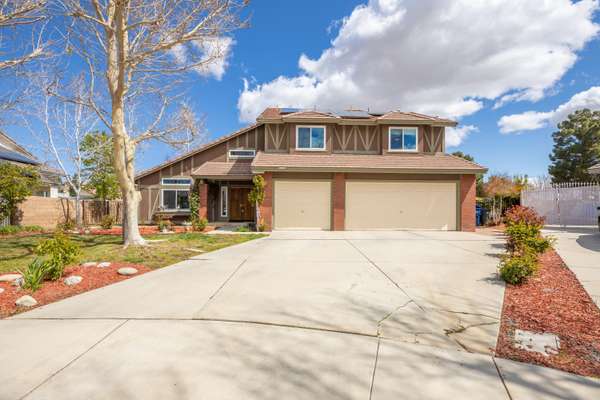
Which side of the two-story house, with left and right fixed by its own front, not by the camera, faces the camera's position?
front

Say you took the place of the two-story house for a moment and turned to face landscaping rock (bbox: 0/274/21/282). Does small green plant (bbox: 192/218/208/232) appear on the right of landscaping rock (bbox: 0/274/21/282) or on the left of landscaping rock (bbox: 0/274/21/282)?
right

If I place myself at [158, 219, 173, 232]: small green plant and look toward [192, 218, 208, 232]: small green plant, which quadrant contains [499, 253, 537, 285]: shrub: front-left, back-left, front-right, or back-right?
front-right

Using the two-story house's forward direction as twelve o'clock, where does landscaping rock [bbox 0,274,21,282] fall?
The landscaping rock is roughly at 1 o'clock from the two-story house.

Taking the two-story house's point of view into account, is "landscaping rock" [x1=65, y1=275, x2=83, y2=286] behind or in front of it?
in front

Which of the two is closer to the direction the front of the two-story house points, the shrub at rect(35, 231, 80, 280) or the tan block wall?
the shrub

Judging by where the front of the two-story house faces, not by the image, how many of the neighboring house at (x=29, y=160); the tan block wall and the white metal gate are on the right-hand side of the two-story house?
2

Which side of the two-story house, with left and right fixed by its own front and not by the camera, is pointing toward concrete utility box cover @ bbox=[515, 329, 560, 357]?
front

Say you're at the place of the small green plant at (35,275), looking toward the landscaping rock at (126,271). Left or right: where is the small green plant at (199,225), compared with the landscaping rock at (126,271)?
left

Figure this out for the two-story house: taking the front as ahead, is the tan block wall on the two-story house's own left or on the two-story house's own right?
on the two-story house's own right

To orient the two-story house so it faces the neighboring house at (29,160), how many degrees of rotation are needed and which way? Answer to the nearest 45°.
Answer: approximately 90° to its right

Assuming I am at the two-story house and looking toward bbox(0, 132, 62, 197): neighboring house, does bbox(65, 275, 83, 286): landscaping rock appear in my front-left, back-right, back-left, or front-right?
front-left

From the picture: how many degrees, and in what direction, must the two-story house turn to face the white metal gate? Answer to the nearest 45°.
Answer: approximately 90° to its left

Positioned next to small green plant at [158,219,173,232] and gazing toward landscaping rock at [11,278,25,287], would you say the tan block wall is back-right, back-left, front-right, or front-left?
back-right

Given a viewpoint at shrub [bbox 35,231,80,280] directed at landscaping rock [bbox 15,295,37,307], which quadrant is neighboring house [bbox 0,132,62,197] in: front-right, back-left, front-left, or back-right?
back-right

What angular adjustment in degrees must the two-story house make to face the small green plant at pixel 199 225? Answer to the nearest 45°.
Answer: approximately 90° to its right

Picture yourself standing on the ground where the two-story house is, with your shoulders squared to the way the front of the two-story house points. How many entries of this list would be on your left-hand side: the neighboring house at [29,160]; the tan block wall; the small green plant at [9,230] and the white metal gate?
1

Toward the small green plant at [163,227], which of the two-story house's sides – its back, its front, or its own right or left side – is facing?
right

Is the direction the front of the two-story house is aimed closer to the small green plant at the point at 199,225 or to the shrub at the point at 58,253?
the shrub
